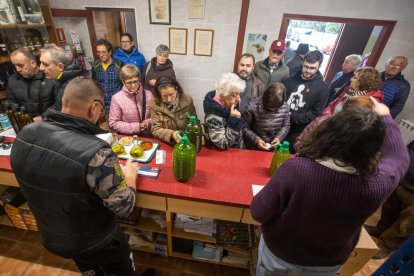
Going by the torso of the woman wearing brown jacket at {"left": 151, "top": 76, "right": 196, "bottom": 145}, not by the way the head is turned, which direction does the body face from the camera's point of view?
toward the camera

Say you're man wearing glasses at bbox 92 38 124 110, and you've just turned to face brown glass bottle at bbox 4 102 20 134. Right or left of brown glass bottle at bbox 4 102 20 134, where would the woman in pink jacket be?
left

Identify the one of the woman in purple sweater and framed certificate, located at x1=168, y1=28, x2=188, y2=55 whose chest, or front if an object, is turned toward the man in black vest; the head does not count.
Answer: the framed certificate

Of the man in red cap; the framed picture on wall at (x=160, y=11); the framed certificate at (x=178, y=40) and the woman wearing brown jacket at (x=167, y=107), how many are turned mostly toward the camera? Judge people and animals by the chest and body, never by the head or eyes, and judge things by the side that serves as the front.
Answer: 4

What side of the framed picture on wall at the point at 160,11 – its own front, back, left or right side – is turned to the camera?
front

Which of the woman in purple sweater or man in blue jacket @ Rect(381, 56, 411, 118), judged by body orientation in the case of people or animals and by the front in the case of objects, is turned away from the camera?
the woman in purple sweater

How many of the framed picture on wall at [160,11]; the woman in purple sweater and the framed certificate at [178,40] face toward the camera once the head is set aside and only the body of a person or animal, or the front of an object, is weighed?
2

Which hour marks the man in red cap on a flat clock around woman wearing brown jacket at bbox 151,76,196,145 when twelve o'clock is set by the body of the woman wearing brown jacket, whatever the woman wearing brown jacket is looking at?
The man in red cap is roughly at 8 o'clock from the woman wearing brown jacket.

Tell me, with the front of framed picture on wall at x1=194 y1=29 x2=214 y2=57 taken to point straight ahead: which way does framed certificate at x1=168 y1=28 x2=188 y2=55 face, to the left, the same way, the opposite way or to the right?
the same way

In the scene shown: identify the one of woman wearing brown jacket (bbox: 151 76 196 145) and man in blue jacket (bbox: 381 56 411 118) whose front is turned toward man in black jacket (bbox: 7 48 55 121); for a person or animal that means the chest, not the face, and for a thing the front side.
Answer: the man in blue jacket

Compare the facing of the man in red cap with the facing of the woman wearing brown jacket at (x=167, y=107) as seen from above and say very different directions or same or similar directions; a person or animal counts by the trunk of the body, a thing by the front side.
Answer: same or similar directions

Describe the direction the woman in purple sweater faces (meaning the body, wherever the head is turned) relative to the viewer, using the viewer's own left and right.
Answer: facing away from the viewer

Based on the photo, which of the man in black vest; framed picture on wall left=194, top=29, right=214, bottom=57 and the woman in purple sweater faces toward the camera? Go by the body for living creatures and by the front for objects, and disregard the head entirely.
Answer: the framed picture on wall

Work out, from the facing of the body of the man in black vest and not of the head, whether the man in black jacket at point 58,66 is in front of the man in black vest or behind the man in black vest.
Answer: in front

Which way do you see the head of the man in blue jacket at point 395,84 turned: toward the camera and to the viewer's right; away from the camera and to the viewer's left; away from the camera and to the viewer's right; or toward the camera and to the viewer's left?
toward the camera and to the viewer's left

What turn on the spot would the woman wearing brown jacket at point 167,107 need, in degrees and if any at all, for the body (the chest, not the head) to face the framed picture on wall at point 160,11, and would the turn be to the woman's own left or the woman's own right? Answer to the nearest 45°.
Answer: approximately 180°

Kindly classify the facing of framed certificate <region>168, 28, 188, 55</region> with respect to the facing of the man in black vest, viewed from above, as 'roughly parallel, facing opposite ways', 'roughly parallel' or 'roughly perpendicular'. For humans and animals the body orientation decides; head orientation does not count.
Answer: roughly parallel, facing opposite ways

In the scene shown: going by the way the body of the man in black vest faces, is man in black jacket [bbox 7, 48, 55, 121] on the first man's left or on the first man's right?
on the first man's left

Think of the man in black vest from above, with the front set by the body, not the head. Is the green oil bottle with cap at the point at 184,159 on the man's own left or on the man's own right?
on the man's own right
